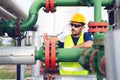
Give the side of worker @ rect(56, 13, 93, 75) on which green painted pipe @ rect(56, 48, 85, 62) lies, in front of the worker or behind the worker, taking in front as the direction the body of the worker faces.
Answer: in front

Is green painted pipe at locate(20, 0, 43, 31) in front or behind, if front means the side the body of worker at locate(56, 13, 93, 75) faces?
in front

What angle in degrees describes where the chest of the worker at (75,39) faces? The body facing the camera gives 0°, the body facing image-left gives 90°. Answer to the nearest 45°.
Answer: approximately 45°
